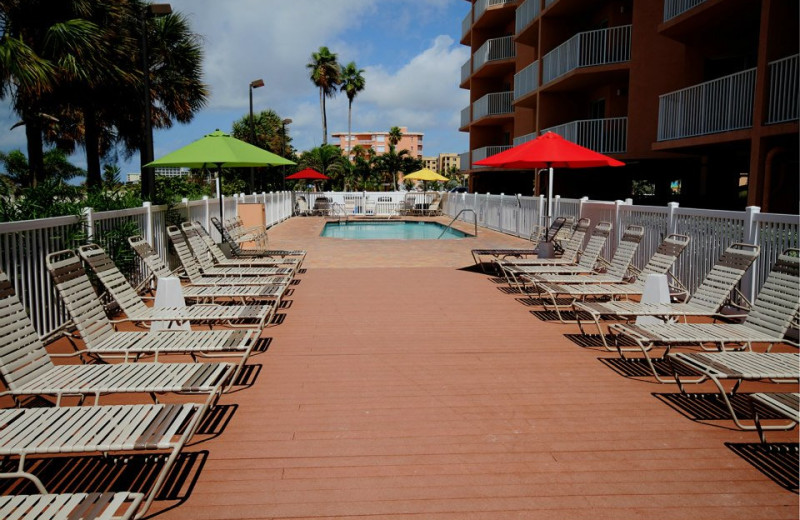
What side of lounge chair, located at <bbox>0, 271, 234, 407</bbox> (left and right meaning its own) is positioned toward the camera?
right

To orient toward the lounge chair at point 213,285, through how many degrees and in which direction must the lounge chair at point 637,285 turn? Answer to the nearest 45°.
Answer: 0° — it already faces it

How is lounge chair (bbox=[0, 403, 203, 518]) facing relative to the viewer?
to the viewer's right

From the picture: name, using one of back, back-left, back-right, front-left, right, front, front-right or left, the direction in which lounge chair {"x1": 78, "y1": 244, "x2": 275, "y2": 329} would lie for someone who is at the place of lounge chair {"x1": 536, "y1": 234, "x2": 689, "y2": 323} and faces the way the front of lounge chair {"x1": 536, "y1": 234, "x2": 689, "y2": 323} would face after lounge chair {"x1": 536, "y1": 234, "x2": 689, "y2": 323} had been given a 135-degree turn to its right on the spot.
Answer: back

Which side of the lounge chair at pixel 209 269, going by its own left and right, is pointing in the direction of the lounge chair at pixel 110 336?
right

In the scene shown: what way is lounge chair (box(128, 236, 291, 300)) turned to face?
to the viewer's right

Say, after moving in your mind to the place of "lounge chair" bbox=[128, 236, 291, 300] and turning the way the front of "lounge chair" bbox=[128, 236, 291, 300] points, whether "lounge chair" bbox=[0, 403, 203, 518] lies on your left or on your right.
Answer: on your right

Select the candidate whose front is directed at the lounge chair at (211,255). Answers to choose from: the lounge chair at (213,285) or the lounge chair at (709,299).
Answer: the lounge chair at (709,299)

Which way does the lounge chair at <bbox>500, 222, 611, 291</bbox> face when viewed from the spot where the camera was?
facing to the left of the viewer

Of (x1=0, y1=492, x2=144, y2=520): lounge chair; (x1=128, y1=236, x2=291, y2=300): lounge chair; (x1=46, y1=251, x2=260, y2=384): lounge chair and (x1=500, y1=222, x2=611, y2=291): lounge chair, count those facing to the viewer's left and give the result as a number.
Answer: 1

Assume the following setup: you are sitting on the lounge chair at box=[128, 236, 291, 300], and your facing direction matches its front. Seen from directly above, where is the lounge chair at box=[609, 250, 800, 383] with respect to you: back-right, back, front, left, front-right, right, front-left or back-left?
front-right

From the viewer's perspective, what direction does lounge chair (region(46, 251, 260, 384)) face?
to the viewer's right

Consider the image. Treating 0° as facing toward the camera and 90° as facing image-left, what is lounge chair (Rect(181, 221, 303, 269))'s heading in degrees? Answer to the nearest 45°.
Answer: approximately 270°

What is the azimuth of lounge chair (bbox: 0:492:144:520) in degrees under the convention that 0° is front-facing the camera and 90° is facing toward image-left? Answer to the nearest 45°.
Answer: approximately 270°

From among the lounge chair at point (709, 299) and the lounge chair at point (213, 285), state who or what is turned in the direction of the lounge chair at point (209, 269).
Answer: the lounge chair at point (709, 299)
